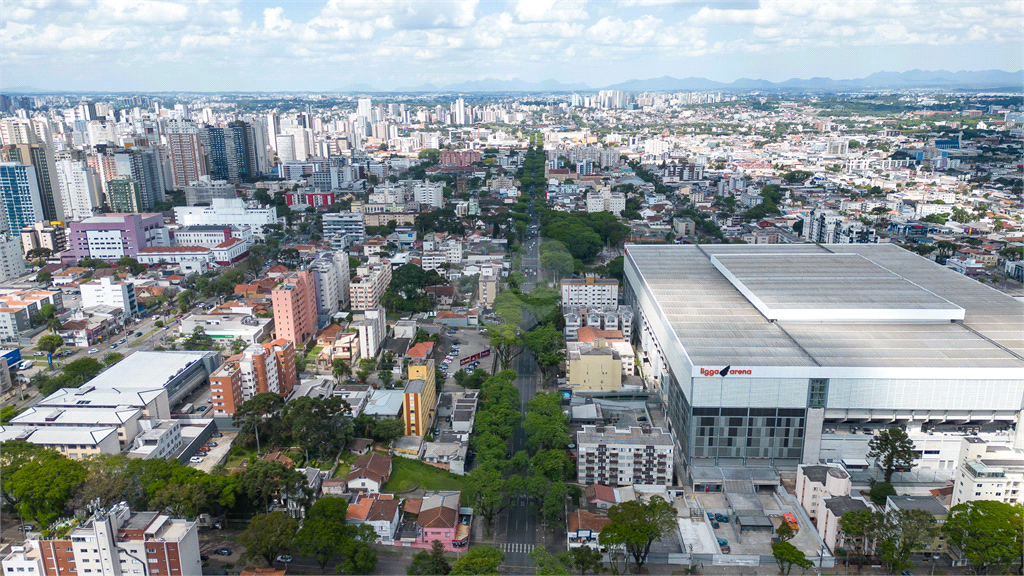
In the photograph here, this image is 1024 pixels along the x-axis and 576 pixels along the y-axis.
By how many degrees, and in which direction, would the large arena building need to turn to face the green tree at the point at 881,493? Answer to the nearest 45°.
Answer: approximately 45° to its left

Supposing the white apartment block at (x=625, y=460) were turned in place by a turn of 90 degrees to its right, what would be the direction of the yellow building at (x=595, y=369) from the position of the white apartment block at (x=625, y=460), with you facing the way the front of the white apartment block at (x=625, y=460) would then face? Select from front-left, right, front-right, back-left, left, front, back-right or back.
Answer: right

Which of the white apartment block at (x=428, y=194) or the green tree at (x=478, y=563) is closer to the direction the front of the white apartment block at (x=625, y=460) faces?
the green tree

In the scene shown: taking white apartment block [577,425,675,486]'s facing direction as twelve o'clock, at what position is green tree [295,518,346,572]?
The green tree is roughly at 2 o'clock from the white apartment block.

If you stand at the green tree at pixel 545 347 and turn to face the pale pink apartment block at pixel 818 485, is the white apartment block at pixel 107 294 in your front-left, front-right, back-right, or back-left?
back-right

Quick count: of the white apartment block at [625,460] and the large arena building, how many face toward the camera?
2

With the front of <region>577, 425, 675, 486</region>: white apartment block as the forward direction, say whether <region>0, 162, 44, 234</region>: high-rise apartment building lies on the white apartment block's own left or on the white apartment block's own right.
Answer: on the white apartment block's own right

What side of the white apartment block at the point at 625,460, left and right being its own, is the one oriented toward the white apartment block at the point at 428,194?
back

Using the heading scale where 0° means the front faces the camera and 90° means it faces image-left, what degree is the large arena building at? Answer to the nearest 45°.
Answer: approximately 0°

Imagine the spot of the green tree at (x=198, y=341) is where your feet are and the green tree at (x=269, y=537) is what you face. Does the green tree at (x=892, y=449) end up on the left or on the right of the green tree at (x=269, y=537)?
left

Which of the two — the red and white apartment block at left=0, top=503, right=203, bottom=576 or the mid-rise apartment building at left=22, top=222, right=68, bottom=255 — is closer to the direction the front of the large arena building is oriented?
the red and white apartment block

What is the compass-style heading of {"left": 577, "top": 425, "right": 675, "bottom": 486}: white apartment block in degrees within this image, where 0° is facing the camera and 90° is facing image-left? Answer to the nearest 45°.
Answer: approximately 0°
